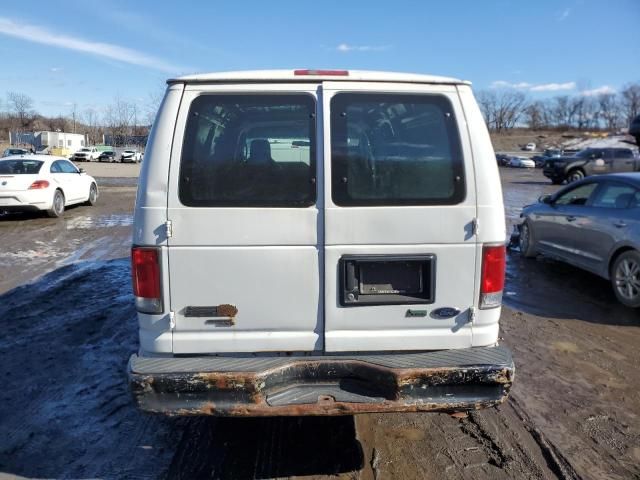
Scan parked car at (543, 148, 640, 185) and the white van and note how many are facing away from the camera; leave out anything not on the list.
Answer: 1

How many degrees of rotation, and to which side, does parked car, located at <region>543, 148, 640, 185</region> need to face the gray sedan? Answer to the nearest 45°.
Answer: approximately 45° to its left

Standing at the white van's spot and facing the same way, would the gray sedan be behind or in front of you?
in front

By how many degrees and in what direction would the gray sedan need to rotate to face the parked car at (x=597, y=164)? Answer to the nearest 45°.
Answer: approximately 45° to its right

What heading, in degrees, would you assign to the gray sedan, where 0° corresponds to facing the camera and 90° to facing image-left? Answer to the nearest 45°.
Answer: approximately 135°

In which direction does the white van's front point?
away from the camera

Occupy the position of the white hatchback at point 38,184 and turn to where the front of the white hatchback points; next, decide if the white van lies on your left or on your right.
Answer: on your right

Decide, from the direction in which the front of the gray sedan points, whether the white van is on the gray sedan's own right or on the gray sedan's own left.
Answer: on the gray sedan's own left

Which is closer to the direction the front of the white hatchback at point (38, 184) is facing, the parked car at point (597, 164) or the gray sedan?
the parked car

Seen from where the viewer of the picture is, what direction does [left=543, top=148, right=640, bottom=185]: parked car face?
facing the viewer and to the left of the viewer

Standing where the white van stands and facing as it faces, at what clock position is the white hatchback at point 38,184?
The white hatchback is roughly at 11 o'clock from the white van.

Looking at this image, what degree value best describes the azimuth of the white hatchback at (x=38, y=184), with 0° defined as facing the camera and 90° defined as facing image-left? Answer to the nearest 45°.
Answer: approximately 225°

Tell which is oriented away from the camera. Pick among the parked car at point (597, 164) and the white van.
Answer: the white van

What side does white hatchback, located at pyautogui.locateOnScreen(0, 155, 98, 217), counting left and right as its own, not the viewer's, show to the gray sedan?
right

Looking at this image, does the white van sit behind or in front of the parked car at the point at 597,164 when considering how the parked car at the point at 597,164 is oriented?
in front
